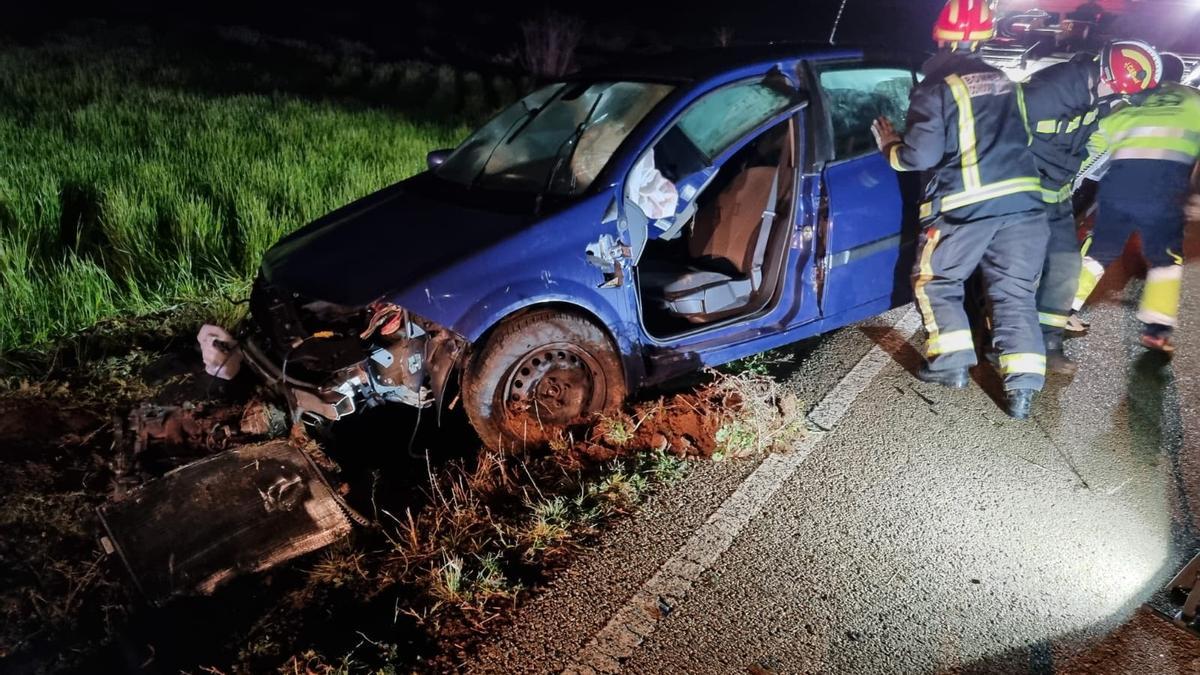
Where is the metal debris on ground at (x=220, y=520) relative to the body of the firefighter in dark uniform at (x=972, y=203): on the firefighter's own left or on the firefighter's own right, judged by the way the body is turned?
on the firefighter's own left

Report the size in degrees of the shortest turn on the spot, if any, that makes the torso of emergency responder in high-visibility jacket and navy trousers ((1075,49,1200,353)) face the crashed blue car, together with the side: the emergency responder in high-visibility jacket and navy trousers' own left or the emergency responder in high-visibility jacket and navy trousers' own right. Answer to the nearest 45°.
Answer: approximately 90° to the emergency responder in high-visibility jacket and navy trousers' own left

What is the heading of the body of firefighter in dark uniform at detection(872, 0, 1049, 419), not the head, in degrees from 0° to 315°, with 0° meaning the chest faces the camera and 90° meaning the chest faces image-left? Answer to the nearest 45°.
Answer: approximately 135°

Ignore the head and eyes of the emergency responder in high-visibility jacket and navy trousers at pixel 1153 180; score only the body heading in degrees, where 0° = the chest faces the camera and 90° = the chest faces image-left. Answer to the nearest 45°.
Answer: approximately 135°

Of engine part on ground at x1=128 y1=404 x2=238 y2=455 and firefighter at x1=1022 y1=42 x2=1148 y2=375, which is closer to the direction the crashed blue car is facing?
the engine part on ground

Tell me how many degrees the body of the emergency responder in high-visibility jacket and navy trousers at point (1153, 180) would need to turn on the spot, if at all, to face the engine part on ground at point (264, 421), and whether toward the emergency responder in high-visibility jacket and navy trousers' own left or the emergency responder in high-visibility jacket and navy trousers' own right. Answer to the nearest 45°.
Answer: approximately 90° to the emergency responder in high-visibility jacket and navy trousers' own left

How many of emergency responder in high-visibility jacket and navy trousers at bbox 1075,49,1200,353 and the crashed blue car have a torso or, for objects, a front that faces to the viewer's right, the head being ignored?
0

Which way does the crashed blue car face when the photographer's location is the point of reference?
facing the viewer and to the left of the viewer

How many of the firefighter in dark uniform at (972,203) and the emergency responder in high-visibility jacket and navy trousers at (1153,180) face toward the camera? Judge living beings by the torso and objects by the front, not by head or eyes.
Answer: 0

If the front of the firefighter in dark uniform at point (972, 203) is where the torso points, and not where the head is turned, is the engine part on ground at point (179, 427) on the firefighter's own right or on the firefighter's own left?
on the firefighter's own left

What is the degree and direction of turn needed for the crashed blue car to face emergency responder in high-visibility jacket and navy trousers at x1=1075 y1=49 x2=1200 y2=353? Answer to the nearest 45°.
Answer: approximately 135° to its left

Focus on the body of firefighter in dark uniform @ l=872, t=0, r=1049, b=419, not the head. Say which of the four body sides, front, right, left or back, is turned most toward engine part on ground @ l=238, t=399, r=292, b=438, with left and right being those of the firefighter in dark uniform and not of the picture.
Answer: left
